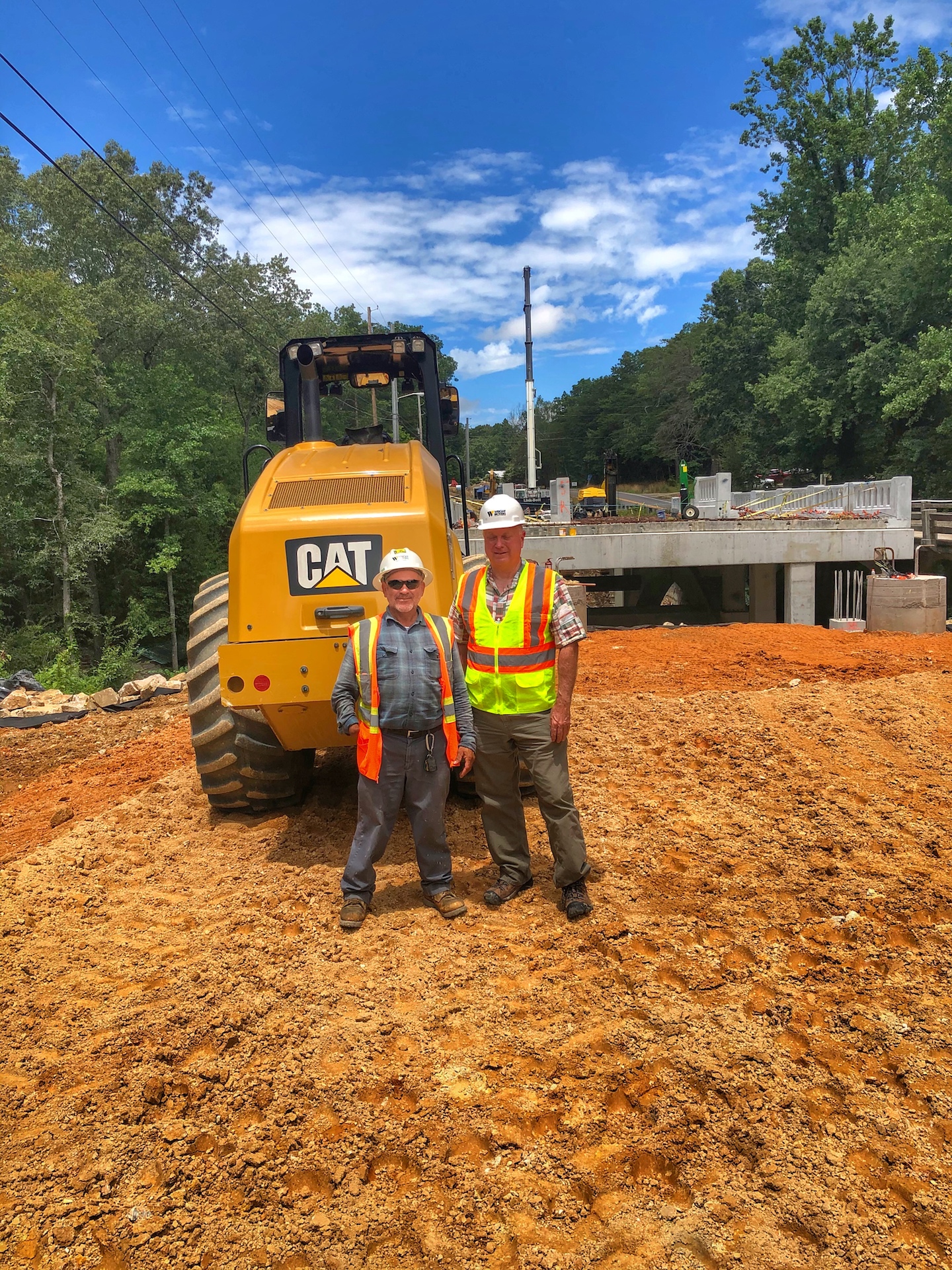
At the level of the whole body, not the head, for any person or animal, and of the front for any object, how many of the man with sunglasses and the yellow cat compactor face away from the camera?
1

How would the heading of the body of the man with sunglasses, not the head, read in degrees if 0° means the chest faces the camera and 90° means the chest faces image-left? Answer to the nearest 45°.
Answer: approximately 0°

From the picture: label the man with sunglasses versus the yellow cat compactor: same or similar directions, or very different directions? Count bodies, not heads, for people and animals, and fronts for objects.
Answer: very different directions

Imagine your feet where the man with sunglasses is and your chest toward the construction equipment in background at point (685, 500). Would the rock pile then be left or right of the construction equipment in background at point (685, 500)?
left

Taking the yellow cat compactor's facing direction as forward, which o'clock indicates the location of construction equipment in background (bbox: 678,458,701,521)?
The construction equipment in background is roughly at 1 o'clock from the yellow cat compactor.

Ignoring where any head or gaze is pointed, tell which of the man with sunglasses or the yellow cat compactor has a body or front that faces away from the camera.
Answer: the yellow cat compactor

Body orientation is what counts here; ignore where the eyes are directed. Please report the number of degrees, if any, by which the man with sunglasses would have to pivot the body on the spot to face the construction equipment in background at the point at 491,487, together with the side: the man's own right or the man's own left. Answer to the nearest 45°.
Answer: approximately 180°

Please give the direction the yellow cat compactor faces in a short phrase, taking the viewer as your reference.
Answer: facing away from the viewer

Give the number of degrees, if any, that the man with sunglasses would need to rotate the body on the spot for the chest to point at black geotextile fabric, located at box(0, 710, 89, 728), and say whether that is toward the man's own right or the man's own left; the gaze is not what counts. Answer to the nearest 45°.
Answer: approximately 135° to the man's own right
